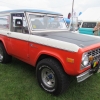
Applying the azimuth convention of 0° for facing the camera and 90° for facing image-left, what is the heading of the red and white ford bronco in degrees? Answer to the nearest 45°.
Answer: approximately 315°
